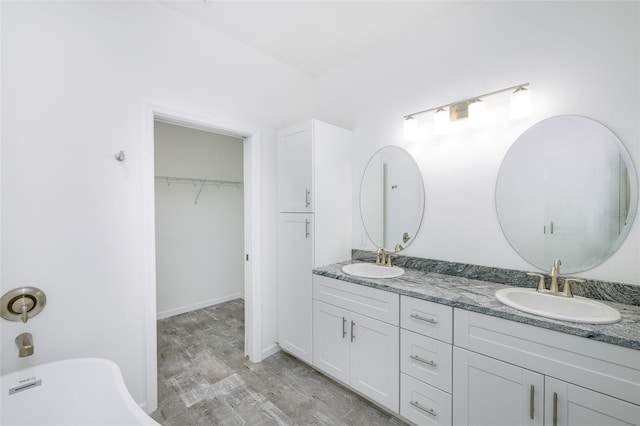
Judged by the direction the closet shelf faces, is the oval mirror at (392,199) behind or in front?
in front

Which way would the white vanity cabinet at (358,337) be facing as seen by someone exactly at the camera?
facing the viewer and to the left of the viewer

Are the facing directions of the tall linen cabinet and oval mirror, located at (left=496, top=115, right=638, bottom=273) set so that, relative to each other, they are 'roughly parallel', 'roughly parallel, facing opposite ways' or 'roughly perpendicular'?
roughly parallel

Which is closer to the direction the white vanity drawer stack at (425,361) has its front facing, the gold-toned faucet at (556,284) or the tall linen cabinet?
the tall linen cabinet

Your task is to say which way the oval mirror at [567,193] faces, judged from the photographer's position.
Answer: facing the viewer

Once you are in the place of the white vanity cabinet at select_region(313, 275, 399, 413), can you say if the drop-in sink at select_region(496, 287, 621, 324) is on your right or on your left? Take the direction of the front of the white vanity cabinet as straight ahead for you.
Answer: on your left

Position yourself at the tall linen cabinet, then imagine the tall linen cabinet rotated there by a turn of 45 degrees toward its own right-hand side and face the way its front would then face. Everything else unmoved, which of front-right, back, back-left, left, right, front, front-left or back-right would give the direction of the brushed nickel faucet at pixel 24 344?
front-left

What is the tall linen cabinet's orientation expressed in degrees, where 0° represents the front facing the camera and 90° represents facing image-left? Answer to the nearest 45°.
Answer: approximately 45°

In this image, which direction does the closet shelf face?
toward the camera

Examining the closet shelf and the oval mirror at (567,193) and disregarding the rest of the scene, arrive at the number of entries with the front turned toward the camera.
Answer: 2

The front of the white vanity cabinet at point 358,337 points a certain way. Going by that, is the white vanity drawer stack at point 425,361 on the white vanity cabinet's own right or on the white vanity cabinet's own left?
on the white vanity cabinet's own left

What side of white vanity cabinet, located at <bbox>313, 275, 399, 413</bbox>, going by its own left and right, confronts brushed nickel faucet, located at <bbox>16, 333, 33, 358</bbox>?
front

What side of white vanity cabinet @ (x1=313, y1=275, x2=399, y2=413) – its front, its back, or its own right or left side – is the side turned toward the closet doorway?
right

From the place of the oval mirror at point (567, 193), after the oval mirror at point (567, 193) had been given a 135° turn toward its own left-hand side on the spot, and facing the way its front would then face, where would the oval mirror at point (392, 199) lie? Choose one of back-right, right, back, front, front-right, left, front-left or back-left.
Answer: back-left

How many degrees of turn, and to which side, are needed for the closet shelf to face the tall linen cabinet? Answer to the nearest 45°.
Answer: approximately 45° to its left
